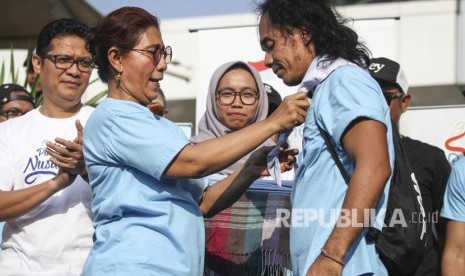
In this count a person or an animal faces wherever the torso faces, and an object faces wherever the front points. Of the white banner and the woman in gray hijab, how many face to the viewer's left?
0

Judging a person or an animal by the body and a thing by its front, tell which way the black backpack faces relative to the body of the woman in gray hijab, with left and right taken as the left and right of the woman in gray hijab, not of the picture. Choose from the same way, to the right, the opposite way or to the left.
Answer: to the left

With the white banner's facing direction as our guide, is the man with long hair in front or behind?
in front

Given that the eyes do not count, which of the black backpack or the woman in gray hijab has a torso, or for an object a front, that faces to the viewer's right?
the black backpack

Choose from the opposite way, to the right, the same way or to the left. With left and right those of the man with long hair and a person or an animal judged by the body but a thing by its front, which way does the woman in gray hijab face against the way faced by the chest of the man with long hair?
to the left

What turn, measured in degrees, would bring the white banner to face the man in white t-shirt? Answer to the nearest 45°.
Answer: approximately 45° to its right

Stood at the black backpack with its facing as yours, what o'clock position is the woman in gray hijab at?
The woman in gray hijab is roughly at 8 o'clock from the black backpack.

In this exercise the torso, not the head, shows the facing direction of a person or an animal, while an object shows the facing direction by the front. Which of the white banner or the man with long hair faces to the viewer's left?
the man with long hair

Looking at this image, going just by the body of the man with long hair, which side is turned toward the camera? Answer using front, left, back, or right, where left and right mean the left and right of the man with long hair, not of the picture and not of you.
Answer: left

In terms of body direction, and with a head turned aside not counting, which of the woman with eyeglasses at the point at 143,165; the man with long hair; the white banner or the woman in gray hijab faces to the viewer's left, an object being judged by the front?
the man with long hair

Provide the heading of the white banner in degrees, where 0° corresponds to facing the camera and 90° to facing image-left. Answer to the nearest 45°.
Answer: approximately 0°

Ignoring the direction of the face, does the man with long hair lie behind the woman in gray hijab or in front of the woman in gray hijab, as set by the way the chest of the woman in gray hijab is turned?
in front

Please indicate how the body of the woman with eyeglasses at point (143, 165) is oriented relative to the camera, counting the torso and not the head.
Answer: to the viewer's right

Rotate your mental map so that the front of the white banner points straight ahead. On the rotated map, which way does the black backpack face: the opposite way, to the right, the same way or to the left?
to the left

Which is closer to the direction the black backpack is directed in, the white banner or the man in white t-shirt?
the white banner

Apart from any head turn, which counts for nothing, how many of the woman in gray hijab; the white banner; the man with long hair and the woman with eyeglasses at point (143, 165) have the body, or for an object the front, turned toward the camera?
2
